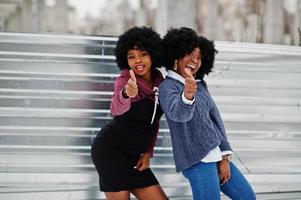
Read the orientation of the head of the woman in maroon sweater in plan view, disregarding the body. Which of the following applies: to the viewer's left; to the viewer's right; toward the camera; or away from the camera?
toward the camera

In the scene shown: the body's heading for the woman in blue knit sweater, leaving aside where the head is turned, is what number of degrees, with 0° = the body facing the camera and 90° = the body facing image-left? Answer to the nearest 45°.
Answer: approximately 315°

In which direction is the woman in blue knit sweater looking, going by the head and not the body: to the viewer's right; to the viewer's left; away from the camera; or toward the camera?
toward the camera
